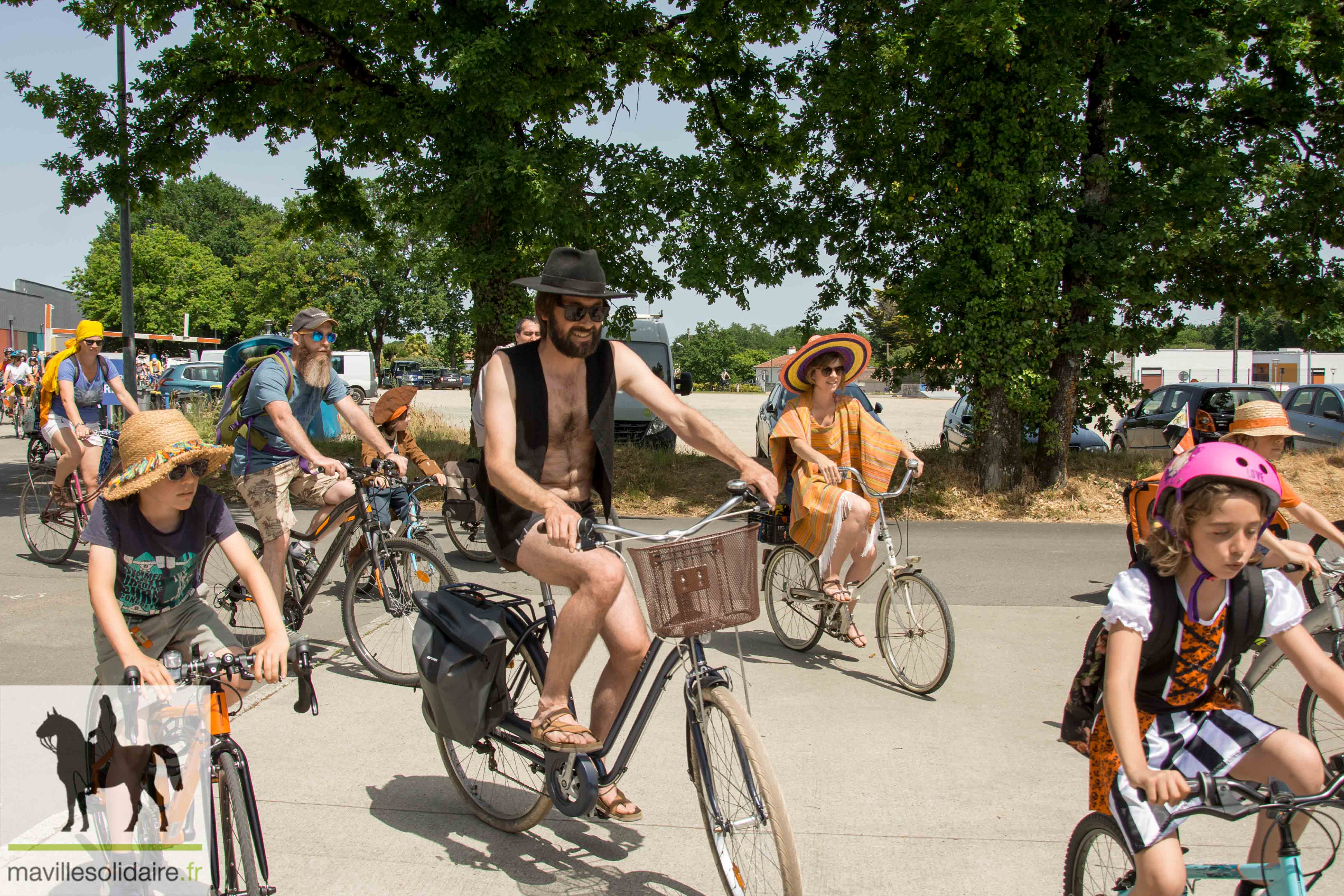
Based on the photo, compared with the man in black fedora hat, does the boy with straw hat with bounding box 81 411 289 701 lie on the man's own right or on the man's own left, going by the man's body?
on the man's own right

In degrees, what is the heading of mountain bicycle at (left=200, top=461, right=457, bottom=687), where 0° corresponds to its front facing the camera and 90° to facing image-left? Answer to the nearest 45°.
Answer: approximately 315°

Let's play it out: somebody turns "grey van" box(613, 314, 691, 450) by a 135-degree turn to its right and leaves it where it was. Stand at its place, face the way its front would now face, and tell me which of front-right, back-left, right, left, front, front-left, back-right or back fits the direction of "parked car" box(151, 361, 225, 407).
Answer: front

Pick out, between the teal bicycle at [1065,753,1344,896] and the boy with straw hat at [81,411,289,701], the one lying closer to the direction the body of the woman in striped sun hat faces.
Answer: the teal bicycle

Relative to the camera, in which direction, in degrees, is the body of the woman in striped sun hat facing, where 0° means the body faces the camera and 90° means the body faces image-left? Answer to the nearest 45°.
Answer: approximately 315°

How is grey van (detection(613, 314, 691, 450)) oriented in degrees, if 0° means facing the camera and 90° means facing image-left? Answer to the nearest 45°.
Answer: approximately 0°

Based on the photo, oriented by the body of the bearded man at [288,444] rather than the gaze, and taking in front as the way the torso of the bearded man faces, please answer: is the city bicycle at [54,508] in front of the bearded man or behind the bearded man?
behind

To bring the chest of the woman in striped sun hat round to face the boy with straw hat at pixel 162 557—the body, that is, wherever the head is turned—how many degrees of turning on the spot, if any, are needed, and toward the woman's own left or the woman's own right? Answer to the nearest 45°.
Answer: approximately 90° to the woman's own right

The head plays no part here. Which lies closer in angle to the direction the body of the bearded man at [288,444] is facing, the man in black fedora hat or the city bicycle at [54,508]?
the man in black fedora hat
